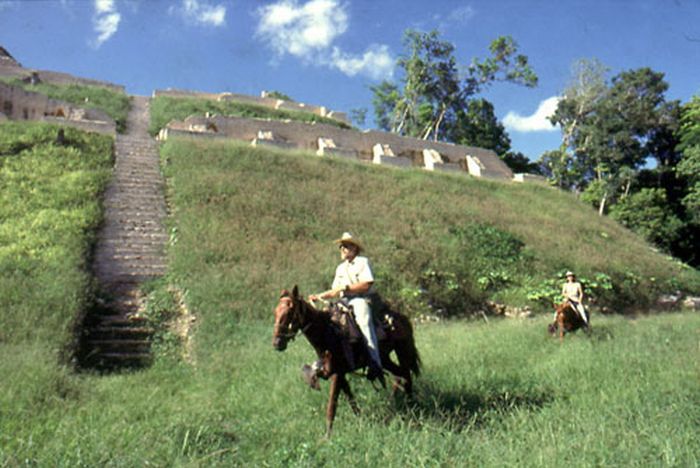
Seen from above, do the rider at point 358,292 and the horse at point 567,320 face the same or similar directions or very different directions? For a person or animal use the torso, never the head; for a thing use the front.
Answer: same or similar directions

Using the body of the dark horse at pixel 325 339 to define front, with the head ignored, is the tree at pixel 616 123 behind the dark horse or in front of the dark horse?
behind

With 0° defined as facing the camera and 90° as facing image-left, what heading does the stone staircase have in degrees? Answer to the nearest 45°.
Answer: approximately 0°

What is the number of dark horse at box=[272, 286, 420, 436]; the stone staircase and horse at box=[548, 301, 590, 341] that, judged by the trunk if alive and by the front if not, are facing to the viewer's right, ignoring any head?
0

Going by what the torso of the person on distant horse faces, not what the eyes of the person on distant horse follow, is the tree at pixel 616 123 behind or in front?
behind

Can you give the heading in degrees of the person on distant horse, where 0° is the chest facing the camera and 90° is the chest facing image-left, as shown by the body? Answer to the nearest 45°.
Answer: approximately 45°

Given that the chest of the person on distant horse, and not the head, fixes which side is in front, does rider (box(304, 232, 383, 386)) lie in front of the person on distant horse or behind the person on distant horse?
in front

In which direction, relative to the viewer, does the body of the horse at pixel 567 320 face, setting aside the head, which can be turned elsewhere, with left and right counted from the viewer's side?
facing the viewer and to the left of the viewer

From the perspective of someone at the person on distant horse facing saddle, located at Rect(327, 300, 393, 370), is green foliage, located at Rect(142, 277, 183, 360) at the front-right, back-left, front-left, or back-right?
front-right

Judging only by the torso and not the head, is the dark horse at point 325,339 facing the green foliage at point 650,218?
no

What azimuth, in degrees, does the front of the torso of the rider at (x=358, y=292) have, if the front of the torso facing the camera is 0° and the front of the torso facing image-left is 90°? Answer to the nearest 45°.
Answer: approximately 45°

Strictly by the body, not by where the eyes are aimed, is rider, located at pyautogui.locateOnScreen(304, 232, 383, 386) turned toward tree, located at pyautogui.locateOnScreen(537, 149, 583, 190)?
no

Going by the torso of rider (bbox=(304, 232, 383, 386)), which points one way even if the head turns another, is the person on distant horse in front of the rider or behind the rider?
behind

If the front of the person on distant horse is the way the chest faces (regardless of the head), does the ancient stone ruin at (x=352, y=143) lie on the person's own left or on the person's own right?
on the person's own right

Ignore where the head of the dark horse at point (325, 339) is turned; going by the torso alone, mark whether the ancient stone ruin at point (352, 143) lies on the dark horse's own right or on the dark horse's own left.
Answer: on the dark horse's own right

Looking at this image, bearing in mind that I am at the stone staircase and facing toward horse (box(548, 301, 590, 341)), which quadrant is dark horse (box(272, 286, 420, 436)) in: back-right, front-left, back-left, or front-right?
front-right

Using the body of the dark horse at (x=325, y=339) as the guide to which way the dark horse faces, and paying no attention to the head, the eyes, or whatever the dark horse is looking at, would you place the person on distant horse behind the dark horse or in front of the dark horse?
behind

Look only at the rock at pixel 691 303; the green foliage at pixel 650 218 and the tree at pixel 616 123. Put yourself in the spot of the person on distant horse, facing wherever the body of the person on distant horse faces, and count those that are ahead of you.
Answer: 0

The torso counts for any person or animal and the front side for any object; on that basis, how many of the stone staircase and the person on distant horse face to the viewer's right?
0
